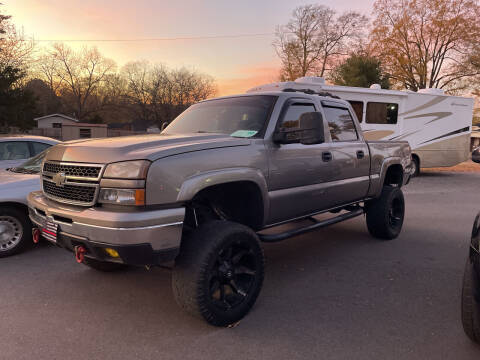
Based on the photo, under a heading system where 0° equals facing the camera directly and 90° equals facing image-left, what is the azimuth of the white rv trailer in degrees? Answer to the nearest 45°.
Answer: approximately 45°

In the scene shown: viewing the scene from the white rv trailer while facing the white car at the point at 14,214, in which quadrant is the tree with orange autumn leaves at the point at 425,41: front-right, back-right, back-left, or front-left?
back-right

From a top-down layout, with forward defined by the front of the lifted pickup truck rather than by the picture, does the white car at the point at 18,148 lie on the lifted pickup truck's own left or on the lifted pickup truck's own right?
on the lifted pickup truck's own right

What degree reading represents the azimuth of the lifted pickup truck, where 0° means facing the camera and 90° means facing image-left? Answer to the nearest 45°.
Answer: approximately 45°

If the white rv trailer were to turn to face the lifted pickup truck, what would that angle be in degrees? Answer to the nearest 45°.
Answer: approximately 45° to its left

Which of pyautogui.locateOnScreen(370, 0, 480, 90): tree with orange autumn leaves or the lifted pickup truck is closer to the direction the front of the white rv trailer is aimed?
the lifted pickup truck
